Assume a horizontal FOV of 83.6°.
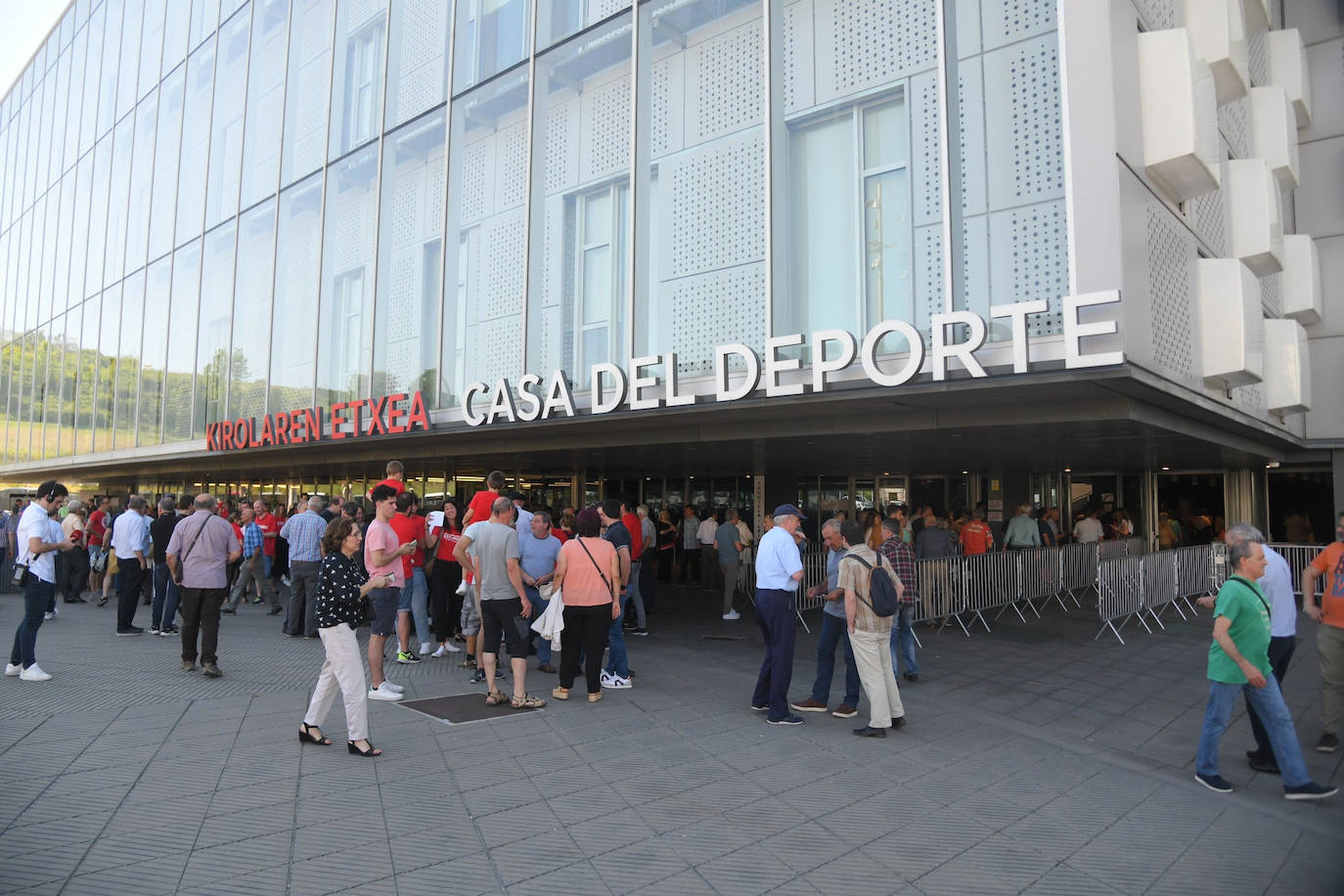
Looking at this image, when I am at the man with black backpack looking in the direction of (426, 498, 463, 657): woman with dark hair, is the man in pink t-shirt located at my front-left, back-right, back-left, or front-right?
front-left

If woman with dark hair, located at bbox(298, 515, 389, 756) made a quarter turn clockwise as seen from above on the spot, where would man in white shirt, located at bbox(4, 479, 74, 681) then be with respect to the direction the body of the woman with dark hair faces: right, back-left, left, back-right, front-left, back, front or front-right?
back-right

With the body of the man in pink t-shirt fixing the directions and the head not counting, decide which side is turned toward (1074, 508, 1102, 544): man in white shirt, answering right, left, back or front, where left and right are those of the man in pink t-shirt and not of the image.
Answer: front

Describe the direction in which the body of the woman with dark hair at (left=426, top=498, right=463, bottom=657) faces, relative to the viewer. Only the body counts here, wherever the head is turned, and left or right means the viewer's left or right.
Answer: facing the viewer

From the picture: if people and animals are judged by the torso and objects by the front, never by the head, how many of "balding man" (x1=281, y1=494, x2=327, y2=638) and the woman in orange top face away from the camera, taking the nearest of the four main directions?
2

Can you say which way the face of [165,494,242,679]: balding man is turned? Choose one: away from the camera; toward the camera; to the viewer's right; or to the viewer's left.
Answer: away from the camera

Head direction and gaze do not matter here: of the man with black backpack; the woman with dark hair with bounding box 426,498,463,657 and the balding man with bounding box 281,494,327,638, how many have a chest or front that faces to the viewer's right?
0

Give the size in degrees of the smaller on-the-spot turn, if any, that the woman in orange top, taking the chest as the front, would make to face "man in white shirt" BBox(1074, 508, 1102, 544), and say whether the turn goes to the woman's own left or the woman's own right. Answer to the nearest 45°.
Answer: approximately 45° to the woman's own right

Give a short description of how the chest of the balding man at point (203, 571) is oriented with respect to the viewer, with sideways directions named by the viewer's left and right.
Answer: facing away from the viewer

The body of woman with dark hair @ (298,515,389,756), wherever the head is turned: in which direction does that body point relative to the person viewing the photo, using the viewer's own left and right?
facing to the right of the viewer

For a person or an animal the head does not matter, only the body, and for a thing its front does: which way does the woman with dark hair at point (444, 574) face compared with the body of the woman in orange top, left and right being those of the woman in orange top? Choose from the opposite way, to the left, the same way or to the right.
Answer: the opposite way

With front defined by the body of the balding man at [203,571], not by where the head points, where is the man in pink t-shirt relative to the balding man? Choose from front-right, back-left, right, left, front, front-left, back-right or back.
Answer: back-right

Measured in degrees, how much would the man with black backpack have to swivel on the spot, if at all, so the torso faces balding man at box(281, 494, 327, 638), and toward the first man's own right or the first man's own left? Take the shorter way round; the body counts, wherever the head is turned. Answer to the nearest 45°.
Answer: approximately 45° to the first man's own left

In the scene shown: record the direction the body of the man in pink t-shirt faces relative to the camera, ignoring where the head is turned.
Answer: to the viewer's right
